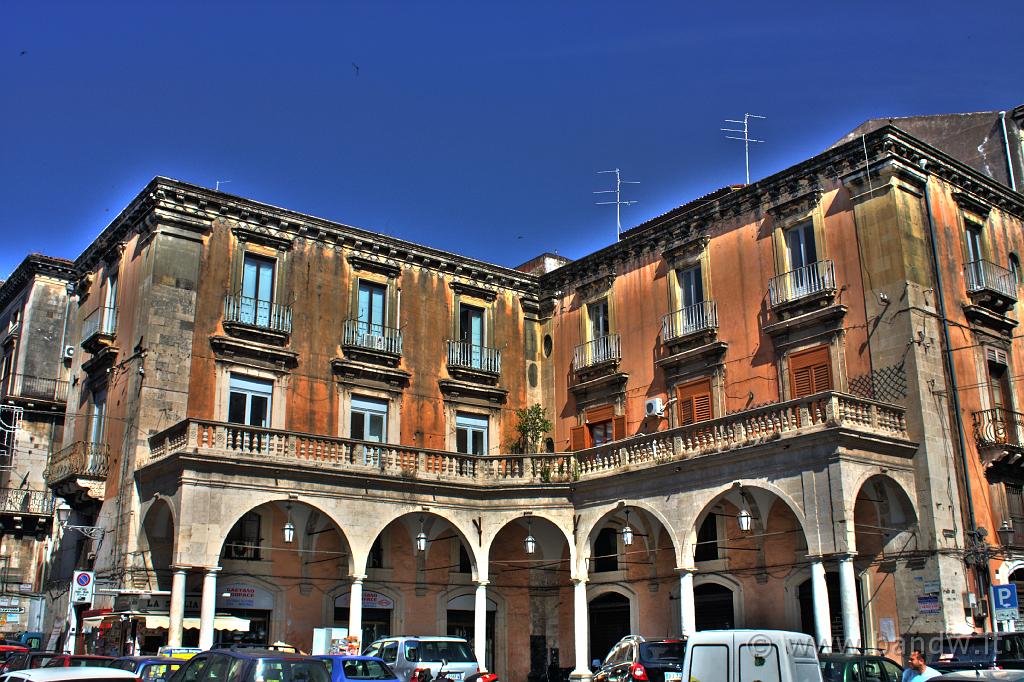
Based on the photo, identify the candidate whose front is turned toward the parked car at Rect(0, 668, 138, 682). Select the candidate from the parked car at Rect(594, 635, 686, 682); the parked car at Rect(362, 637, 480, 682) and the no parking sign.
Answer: the no parking sign

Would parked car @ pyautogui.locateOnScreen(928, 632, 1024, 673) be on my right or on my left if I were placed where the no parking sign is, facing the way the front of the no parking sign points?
on my left

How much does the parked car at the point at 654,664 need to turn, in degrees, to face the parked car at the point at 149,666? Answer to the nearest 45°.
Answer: approximately 90° to its left

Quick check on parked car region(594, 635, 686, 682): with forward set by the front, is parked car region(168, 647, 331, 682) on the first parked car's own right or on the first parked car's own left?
on the first parked car's own left

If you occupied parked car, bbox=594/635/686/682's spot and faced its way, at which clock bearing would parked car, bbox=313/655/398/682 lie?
parked car, bbox=313/655/398/682 is roughly at 9 o'clock from parked car, bbox=594/635/686/682.

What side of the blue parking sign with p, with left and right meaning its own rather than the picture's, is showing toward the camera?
front

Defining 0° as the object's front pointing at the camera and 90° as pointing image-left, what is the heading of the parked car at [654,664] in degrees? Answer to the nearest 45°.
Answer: approximately 135°

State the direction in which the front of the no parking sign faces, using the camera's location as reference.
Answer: facing the viewer

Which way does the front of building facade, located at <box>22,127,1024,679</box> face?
toward the camera

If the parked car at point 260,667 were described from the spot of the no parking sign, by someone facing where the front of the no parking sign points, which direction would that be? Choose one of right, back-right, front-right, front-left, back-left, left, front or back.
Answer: front

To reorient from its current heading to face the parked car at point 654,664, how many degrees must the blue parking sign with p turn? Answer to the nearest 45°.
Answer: approximately 90° to its right
